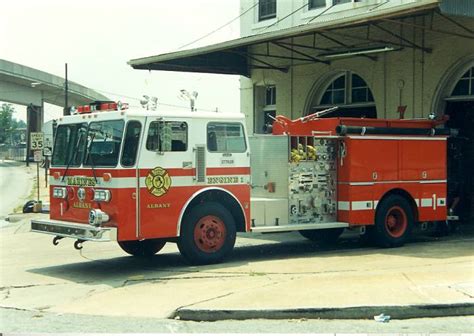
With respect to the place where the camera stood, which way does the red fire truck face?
facing the viewer and to the left of the viewer

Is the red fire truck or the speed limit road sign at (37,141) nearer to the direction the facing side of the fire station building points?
the red fire truck

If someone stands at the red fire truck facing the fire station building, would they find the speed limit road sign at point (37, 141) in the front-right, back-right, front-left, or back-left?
front-left

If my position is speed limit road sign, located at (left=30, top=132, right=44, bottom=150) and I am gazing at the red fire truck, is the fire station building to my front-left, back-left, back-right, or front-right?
front-left

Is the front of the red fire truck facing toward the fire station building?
no

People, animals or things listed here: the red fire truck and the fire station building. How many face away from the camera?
0

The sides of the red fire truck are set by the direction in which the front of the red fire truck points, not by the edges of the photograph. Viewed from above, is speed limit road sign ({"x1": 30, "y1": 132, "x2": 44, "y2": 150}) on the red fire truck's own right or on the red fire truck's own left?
on the red fire truck's own right

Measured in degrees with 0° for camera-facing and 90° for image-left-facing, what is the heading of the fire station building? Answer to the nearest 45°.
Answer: approximately 45°

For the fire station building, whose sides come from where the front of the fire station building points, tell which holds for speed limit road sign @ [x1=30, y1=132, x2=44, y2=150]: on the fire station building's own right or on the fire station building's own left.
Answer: on the fire station building's own right
